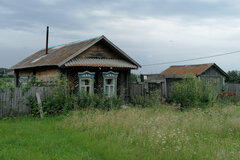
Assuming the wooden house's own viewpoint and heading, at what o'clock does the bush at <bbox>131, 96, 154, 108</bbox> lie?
The bush is roughly at 11 o'clock from the wooden house.

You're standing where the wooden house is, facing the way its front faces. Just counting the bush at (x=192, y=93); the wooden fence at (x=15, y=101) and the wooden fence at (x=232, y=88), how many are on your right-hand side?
1

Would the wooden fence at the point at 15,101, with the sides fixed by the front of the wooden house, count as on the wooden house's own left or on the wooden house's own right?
on the wooden house's own right

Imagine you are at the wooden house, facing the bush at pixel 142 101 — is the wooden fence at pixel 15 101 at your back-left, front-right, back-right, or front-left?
back-right

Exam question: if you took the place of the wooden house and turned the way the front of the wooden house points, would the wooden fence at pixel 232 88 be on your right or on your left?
on your left

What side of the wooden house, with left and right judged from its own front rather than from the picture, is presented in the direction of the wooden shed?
left

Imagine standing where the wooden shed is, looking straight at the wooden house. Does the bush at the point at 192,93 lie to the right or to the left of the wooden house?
left

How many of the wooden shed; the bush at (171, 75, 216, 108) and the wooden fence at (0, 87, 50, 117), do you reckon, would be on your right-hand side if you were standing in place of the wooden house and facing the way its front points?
1

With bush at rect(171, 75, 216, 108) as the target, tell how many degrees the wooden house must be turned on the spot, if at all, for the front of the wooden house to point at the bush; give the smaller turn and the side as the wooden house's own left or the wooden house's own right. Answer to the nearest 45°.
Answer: approximately 45° to the wooden house's own left
